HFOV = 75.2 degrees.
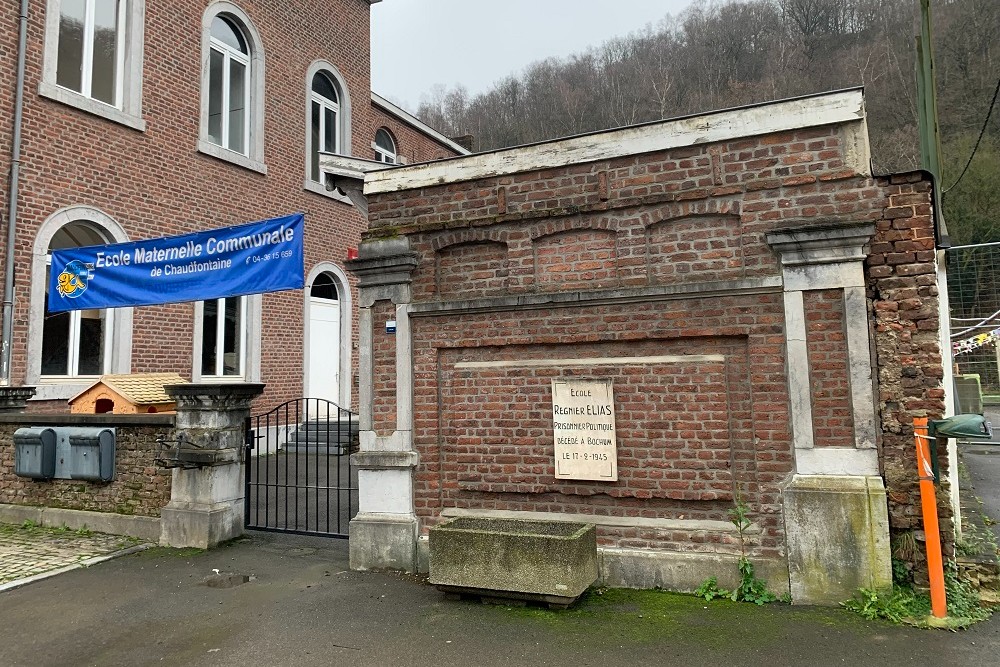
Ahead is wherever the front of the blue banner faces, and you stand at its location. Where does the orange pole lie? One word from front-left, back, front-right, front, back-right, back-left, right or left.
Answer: left

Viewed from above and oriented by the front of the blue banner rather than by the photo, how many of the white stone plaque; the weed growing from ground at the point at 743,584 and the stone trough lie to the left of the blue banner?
3

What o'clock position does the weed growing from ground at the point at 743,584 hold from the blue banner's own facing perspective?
The weed growing from ground is roughly at 9 o'clock from the blue banner.

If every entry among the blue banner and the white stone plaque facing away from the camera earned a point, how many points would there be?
0

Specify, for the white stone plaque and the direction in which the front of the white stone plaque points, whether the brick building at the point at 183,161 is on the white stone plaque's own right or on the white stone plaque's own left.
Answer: on the white stone plaque's own right

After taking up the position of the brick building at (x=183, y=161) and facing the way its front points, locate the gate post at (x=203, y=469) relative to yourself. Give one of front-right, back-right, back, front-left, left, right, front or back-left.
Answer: front-right

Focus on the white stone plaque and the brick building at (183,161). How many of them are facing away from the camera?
0

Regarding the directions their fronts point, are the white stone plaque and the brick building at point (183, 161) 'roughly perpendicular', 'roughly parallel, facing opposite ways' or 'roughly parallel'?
roughly perpendicular

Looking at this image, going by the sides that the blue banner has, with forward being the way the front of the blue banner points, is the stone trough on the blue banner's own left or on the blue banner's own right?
on the blue banner's own left

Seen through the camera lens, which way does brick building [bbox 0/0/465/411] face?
facing the viewer and to the right of the viewer

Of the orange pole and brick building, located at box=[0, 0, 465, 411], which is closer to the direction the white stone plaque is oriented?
the orange pole

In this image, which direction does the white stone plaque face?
toward the camera

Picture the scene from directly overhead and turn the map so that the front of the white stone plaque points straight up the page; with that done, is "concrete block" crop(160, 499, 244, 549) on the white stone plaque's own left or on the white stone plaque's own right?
on the white stone plaque's own right

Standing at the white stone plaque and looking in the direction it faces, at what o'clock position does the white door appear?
The white door is roughly at 5 o'clock from the white stone plaque.

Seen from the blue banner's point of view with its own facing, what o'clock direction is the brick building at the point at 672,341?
The brick building is roughly at 9 o'clock from the blue banner.

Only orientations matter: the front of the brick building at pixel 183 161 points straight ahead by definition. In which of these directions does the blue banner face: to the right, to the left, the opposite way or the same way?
to the right

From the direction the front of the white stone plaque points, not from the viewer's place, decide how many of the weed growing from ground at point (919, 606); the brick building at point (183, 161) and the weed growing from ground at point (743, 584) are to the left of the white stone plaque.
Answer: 2

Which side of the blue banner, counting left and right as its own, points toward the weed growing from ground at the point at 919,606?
left
